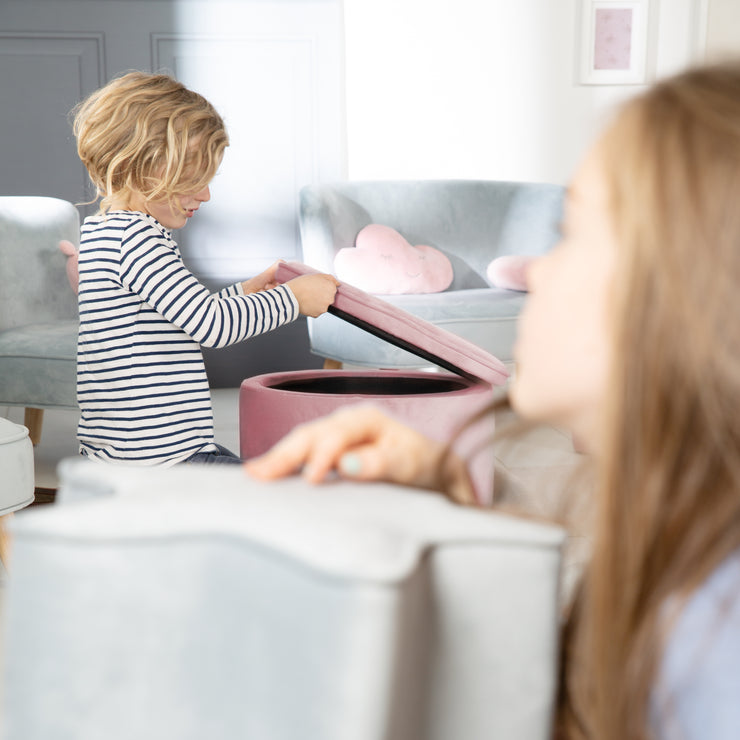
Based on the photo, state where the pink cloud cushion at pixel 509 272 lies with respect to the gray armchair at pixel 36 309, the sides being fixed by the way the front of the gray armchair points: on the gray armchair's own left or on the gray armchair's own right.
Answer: on the gray armchair's own left

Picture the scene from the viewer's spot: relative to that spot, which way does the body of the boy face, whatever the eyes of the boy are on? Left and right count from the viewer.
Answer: facing to the right of the viewer

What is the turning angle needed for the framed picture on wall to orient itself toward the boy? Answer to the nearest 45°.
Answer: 0° — it already faces them

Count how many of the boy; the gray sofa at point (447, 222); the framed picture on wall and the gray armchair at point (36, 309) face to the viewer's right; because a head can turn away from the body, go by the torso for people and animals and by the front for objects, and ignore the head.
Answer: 1

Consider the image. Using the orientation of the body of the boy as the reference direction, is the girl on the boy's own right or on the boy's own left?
on the boy's own right

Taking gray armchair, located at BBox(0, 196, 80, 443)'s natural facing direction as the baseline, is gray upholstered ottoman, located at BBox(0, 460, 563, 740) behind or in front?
in front

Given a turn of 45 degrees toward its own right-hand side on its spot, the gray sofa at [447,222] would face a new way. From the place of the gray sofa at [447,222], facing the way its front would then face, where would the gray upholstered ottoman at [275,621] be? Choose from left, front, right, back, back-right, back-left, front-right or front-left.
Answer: front-left

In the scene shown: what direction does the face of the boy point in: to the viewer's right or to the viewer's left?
to the viewer's right

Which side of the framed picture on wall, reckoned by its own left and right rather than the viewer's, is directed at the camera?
front

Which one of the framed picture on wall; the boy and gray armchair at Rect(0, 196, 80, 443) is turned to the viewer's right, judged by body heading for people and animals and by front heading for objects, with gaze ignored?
the boy
